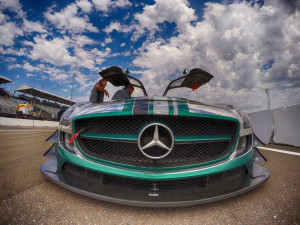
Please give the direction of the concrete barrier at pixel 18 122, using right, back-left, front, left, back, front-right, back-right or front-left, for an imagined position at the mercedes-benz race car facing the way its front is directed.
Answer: back-right

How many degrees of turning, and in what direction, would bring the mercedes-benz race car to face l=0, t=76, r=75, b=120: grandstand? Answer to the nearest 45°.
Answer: approximately 135° to its right

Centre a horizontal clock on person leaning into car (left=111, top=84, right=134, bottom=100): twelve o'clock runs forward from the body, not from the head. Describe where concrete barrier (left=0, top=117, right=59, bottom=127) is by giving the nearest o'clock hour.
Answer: The concrete barrier is roughly at 8 o'clock from the person leaning into car.

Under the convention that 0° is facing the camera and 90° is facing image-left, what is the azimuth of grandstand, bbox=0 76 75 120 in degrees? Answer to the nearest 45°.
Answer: approximately 315°

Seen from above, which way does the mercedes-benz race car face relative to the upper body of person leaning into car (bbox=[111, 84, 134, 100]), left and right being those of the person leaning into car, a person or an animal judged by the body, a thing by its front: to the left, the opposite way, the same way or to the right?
to the right

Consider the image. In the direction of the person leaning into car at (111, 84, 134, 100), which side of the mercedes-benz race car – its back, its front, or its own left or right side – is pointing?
right

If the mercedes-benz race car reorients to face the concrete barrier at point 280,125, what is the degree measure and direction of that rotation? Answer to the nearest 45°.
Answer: approximately 135° to its left

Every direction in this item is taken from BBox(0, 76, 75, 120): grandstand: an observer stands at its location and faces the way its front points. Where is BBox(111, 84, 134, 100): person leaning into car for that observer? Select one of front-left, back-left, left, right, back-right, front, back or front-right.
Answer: front-right
